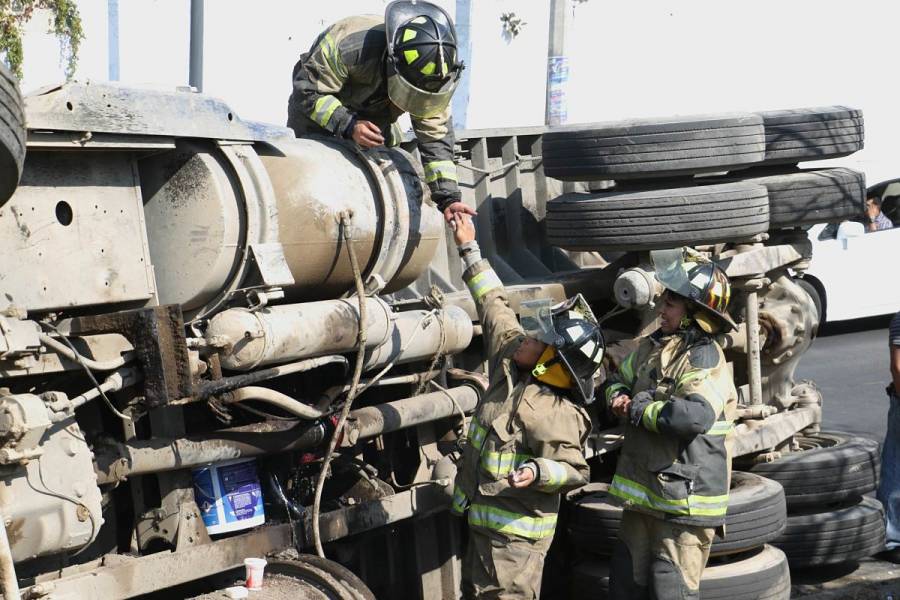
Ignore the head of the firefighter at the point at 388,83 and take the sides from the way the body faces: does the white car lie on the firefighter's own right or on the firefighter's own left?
on the firefighter's own left

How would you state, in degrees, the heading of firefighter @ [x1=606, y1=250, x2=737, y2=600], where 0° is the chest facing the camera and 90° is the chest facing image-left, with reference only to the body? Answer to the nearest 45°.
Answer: approximately 45°

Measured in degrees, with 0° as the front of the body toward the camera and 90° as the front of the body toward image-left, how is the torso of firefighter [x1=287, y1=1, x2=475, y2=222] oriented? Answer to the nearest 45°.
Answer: approximately 315°
